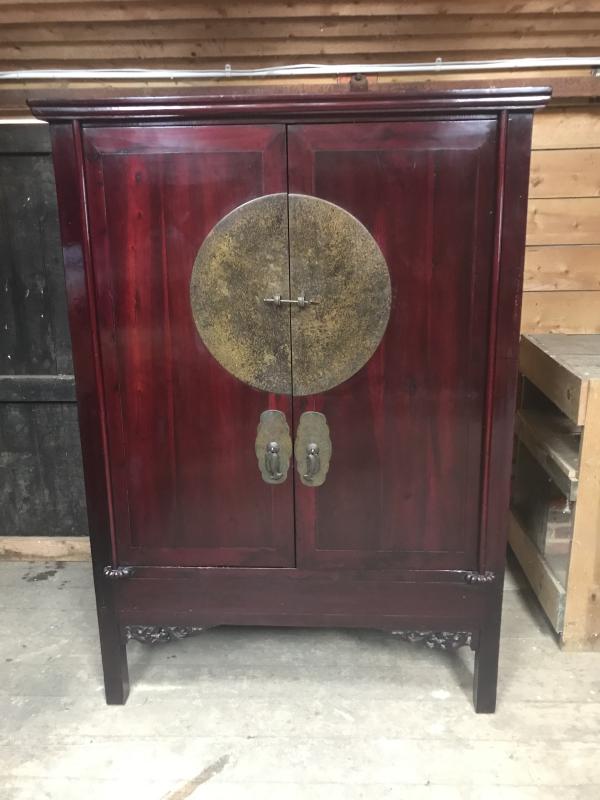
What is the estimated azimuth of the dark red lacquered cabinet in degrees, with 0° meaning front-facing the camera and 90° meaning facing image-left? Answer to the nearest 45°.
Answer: approximately 0°

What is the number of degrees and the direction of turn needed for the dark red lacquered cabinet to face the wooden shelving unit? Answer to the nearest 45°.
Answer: approximately 90° to its left
